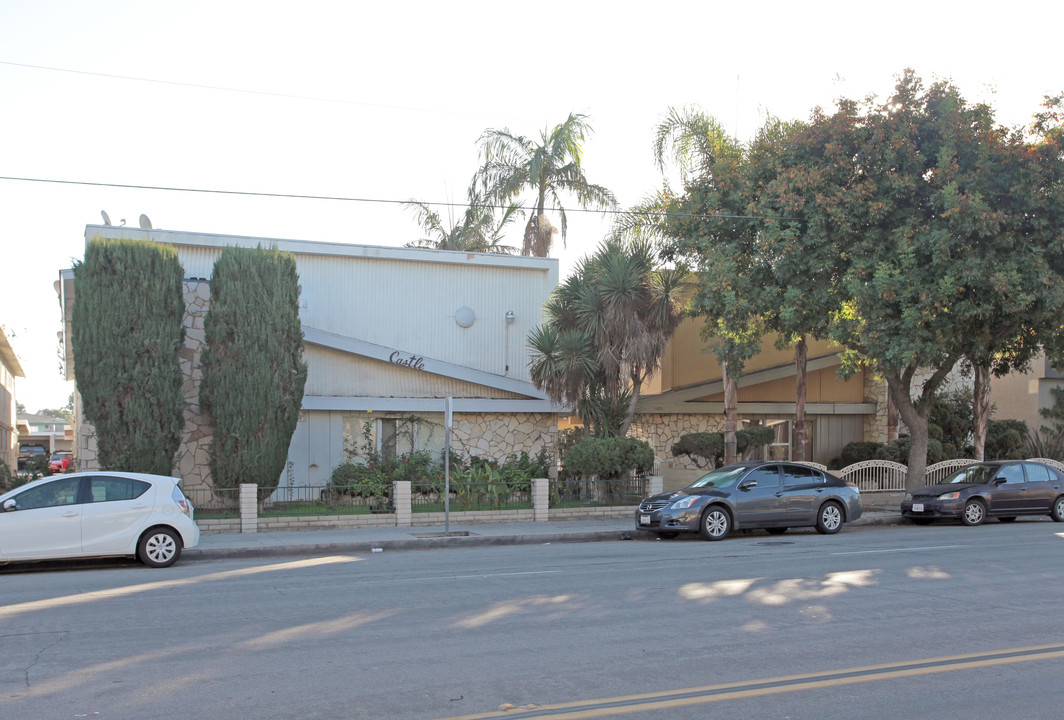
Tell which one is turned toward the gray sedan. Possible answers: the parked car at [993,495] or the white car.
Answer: the parked car

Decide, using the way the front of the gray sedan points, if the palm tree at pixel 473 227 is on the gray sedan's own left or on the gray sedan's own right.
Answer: on the gray sedan's own right

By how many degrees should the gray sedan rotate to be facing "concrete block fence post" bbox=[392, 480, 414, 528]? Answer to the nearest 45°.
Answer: approximately 45° to its right

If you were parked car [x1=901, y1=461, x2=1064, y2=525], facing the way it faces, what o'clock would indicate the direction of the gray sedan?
The gray sedan is roughly at 12 o'clock from the parked car.

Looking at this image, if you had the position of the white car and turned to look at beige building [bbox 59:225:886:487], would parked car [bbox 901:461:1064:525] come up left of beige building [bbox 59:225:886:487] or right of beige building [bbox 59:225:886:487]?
right

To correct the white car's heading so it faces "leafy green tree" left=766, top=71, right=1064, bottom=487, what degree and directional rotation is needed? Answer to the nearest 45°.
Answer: approximately 180°

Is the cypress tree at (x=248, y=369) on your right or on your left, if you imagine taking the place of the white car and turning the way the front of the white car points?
on your right

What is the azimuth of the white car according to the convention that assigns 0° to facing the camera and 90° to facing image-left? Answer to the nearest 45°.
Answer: approximately 90°
